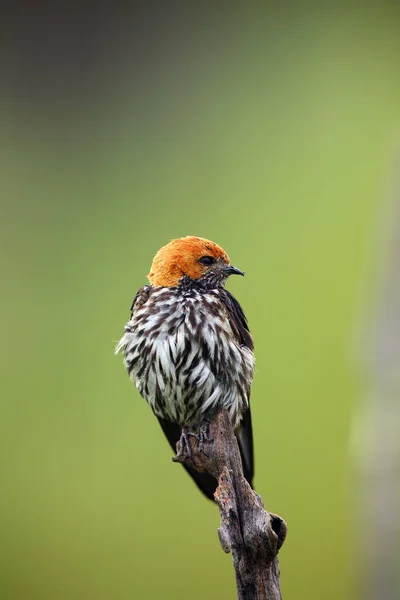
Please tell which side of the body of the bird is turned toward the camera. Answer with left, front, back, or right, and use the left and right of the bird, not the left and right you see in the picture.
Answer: front
